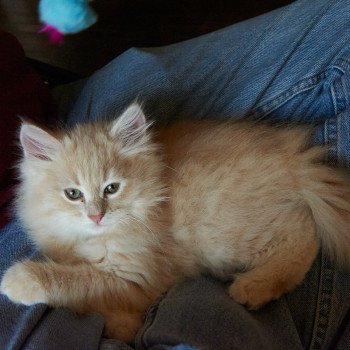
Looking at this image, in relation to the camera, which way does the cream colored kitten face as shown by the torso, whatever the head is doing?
to the viewer's left
